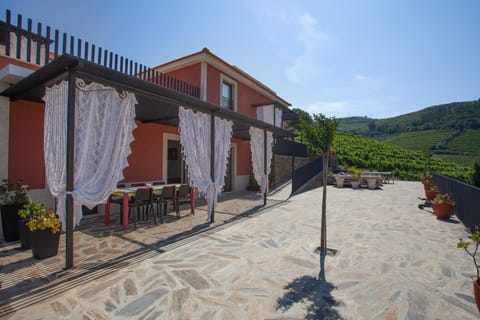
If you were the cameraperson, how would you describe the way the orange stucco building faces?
facing the viewer and to the right of the viewer

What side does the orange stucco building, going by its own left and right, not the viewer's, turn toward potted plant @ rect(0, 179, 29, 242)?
right

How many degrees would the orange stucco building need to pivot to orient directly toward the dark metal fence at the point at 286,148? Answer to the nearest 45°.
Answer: approximately 90° to its left

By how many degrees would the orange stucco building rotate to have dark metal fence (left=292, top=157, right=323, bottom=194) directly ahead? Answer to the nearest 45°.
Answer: approximately 45° to its left

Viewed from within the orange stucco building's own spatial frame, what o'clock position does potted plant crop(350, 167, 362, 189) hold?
The potted plant is roughly at 10 o'clock from the orange stucco building.

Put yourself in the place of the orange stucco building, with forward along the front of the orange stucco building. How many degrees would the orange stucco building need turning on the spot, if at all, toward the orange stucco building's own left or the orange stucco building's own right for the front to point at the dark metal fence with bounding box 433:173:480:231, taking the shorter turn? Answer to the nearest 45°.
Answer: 0° — it already faces it

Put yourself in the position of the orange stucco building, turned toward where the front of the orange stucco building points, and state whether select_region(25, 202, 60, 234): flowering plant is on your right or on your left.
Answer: on your right

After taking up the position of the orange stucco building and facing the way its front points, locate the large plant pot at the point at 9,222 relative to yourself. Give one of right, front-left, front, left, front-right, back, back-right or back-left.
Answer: right

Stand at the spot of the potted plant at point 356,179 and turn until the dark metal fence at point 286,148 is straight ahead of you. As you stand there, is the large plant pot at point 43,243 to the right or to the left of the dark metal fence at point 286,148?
left

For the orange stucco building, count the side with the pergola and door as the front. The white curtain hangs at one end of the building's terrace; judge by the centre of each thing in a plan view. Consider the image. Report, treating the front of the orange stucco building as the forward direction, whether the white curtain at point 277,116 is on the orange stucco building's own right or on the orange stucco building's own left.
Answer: on the orange stucco building's own left
